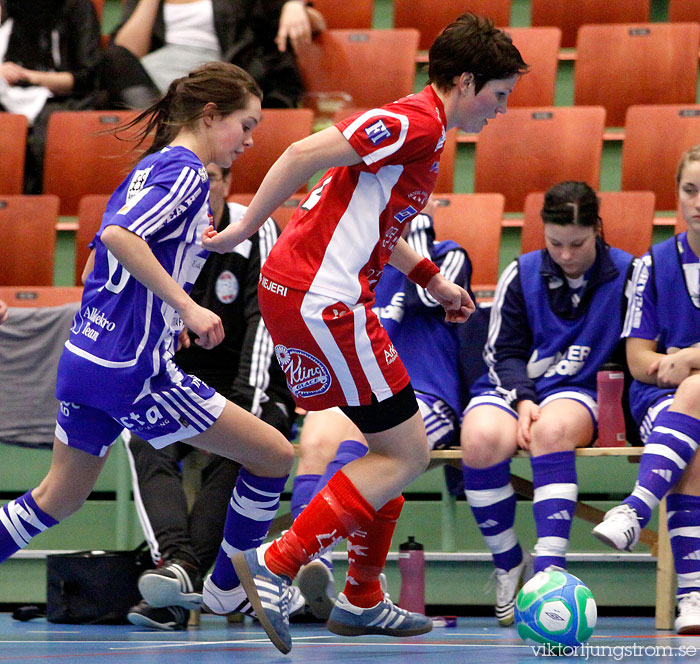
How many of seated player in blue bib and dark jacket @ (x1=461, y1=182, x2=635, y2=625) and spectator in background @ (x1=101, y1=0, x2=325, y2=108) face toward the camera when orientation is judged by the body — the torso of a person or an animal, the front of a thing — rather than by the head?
2

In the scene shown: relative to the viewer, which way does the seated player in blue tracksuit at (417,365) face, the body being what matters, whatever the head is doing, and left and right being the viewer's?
facing the viewer and to the left of the viewer

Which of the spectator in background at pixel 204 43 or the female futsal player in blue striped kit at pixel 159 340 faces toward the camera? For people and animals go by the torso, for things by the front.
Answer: the spectator in background

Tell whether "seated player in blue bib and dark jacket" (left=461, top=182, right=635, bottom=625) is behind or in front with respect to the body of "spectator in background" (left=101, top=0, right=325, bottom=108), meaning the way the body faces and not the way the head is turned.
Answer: in front

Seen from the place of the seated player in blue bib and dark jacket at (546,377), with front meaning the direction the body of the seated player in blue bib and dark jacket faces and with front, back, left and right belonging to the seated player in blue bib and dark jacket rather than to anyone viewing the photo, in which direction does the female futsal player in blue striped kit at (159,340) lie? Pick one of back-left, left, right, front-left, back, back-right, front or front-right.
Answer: front-right

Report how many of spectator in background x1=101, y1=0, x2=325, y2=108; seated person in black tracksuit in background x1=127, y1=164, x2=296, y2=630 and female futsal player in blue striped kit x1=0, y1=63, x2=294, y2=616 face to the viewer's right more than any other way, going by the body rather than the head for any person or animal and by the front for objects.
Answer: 1

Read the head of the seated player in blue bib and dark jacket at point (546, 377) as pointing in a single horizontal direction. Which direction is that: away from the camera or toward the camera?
toward the camera

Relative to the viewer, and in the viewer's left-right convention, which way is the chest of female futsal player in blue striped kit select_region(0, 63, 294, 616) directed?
facing to the right of the viewer

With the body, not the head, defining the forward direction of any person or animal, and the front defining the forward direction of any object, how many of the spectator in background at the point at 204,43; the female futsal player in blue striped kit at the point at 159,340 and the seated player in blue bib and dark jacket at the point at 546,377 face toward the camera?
2

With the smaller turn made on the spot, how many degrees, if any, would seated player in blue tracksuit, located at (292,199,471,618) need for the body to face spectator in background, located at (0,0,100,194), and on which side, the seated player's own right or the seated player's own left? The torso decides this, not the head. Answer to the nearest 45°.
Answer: approximately 90° to the seated player's own right

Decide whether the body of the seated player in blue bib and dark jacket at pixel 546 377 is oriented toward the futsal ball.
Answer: yes

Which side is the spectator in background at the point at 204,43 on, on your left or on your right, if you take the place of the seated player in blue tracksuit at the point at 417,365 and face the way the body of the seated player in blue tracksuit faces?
on your right

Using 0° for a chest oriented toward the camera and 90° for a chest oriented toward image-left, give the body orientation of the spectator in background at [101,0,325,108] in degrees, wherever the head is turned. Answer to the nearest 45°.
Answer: approximately 0°

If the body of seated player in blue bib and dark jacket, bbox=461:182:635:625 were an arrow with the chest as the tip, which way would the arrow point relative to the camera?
toward the camera
